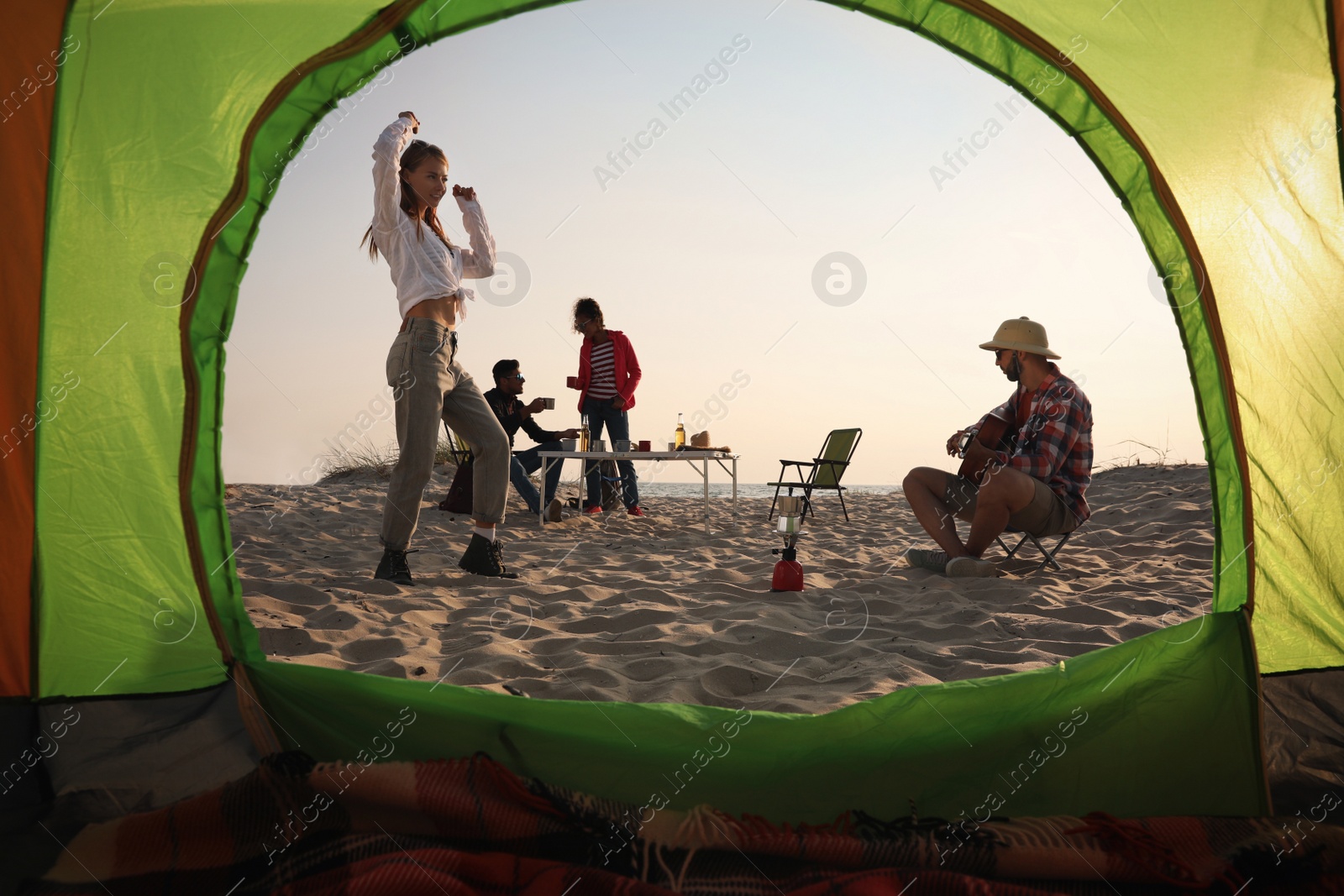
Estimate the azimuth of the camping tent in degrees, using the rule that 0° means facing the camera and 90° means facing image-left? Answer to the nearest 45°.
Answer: approximately 180°

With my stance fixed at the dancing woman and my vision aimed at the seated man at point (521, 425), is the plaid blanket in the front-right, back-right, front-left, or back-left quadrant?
back-right

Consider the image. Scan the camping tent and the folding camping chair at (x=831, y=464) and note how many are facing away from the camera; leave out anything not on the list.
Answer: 1

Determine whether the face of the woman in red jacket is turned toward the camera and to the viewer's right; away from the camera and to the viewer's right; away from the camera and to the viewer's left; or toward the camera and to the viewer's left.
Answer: toward the camera and to the viewer's left

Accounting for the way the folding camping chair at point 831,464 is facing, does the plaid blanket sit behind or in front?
in front

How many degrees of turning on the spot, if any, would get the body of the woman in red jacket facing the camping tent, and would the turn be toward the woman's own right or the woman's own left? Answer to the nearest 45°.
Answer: approximately 45° to the woman's own left

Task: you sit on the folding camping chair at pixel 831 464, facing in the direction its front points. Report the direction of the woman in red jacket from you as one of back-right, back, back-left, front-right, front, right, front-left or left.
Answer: front

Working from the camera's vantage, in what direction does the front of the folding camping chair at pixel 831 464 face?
facing the viewer and to the left of the viewer

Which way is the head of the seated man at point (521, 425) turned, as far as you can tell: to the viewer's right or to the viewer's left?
to the viewer's right

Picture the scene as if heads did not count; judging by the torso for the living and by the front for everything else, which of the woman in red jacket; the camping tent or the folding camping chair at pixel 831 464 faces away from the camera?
the camping tent

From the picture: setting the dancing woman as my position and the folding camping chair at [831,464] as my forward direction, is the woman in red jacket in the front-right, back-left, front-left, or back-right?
front-left

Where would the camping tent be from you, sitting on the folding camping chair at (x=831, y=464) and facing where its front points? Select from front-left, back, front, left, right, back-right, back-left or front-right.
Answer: front-left

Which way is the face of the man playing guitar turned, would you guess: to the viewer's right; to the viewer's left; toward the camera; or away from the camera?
to the viewer's left

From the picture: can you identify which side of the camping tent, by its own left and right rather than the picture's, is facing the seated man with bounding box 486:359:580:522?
front

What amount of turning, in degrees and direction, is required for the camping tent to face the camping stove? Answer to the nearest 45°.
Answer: approximately 45° to its right

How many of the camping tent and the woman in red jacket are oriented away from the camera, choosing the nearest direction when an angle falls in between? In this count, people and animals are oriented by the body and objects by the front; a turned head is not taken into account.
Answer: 1
